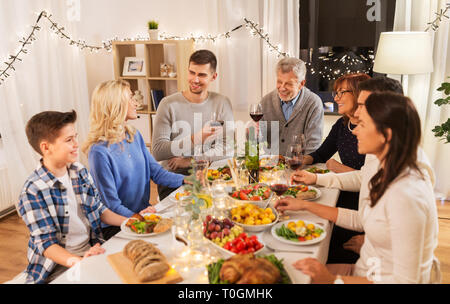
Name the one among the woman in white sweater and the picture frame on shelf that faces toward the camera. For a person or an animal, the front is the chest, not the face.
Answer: the picture frame on shelf

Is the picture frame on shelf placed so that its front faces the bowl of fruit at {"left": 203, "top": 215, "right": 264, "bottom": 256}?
yes

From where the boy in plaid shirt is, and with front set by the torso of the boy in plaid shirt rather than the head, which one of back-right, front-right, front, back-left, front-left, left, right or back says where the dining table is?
front

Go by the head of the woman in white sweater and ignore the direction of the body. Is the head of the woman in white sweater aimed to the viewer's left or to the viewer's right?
to the viewer's left

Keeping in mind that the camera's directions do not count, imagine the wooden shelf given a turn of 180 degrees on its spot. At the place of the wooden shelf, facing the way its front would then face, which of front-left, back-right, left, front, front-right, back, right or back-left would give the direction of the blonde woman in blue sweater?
back-right

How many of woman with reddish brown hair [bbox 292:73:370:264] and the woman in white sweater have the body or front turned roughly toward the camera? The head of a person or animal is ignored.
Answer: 0

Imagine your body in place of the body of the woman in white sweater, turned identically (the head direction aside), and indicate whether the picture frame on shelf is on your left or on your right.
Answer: on your right

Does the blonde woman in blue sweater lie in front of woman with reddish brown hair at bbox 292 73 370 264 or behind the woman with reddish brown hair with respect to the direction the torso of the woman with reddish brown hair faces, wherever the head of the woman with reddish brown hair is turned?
in front

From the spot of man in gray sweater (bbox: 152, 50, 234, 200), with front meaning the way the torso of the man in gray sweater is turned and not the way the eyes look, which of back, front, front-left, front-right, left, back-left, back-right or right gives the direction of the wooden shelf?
back

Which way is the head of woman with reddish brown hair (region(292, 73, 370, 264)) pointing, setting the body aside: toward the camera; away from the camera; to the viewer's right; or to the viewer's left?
to the viewer's left

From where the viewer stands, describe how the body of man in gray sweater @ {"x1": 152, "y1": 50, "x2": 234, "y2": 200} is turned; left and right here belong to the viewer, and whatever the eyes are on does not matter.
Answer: facing the viewer

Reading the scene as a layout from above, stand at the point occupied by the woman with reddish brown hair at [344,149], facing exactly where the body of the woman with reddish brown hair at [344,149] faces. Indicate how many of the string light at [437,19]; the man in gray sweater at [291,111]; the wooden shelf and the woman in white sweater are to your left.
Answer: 1

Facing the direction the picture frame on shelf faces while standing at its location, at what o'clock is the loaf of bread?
The loaf of bread is roughly at 12 o'clock from the picture frame on shelf.

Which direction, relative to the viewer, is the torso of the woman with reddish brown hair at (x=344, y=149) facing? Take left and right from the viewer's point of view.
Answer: facing to the left of the viewer

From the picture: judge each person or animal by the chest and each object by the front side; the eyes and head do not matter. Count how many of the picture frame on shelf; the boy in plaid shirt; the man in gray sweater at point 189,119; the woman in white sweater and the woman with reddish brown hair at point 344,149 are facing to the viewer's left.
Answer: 2

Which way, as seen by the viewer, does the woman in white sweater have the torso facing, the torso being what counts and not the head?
to the viewer's left

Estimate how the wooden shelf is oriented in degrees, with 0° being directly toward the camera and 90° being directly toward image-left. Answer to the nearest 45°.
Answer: approximately 45°

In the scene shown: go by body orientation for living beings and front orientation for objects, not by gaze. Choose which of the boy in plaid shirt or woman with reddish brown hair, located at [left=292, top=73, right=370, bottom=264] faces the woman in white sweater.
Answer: the boy in plaid shirt

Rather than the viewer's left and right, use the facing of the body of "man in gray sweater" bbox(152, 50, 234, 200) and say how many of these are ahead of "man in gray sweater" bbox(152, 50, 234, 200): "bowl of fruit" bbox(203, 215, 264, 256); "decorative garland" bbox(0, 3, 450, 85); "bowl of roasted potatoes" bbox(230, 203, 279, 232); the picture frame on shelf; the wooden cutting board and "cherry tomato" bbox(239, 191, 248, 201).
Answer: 4
